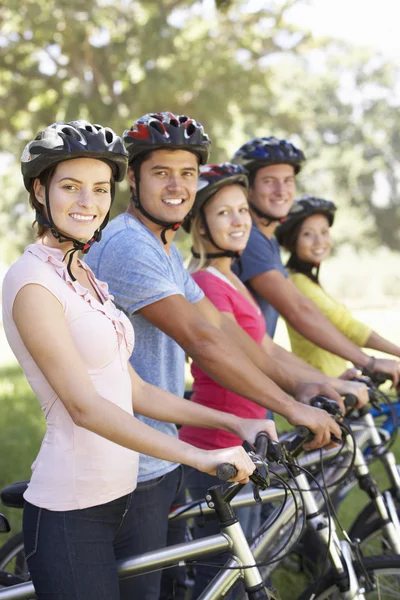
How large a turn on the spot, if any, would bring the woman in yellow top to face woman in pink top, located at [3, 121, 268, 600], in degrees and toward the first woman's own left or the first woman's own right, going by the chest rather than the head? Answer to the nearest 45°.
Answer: approximately 45° to the first woman's own right

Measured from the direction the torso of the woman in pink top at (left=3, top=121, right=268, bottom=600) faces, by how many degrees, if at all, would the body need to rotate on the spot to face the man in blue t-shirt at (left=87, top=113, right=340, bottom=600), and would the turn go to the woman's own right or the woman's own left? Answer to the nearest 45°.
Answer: approximately 90° to the woman's own left

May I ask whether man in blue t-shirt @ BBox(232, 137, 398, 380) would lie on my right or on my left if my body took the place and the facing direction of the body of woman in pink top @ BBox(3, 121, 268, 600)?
on my left

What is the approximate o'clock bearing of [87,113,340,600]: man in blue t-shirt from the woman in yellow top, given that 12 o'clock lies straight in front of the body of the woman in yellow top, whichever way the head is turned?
The man in blue t-shirt is roughly at 2 o'clock from the woman in yellow top.

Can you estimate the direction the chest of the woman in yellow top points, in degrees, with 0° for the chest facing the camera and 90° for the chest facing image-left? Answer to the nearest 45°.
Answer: approximately 315°

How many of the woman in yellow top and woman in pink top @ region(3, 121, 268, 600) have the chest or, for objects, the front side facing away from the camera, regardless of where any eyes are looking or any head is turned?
0

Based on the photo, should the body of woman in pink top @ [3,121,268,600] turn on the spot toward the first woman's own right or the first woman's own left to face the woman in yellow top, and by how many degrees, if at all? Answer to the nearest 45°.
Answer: approximately 90° to the first woman's own left

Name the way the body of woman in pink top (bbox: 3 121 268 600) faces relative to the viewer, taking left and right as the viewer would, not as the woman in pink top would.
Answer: facing the viewer and to the right of the viewer
